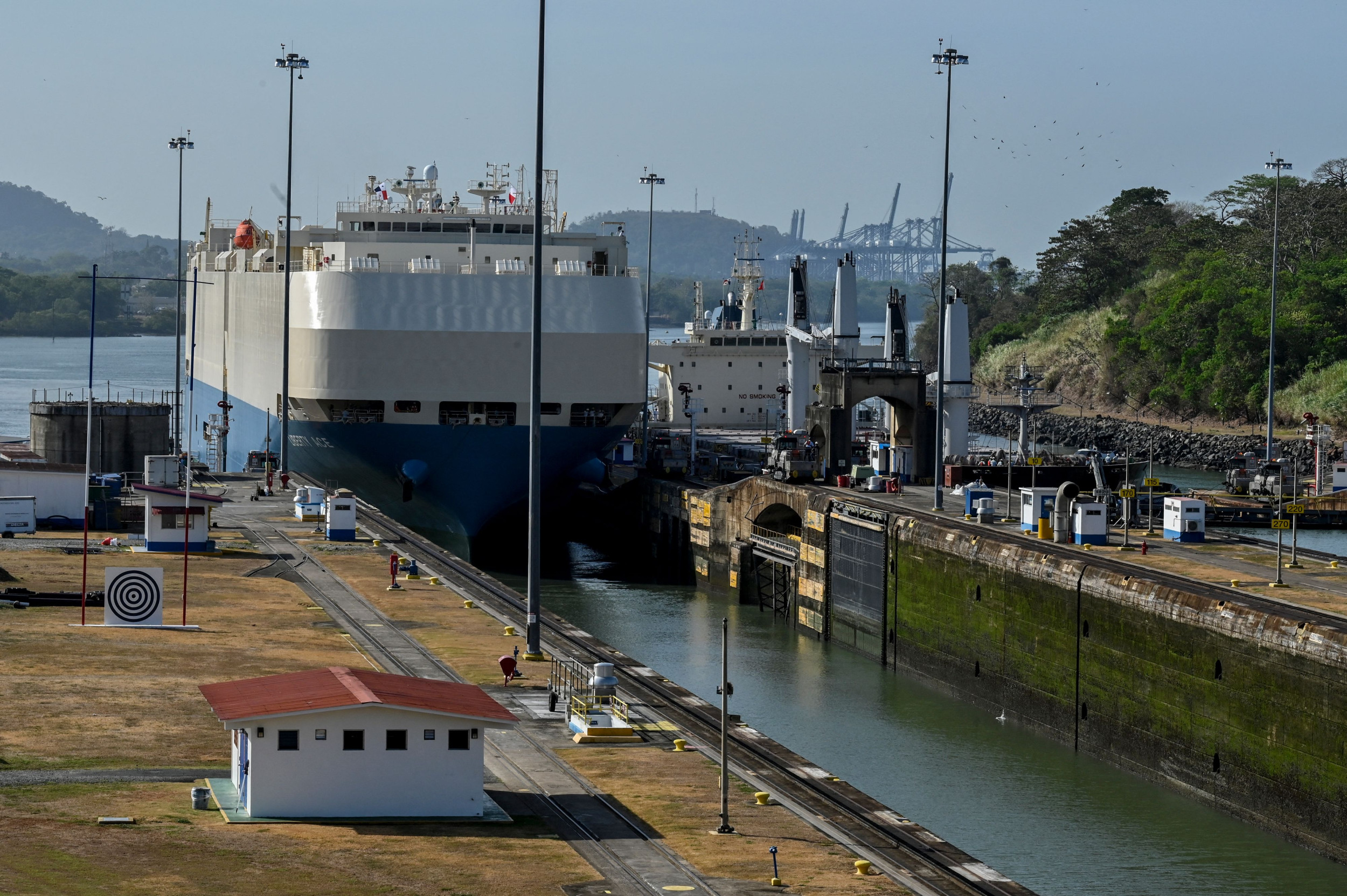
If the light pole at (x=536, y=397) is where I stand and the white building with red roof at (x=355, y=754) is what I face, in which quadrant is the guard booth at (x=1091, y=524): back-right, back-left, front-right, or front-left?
back-left

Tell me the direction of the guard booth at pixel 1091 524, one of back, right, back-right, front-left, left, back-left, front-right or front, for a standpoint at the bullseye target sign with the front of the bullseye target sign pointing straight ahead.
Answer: left

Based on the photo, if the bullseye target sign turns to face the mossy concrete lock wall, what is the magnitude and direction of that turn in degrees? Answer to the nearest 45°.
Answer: approximately 45° to its left

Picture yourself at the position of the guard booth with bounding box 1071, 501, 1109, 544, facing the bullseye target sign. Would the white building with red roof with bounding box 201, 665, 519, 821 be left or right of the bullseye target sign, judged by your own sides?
left

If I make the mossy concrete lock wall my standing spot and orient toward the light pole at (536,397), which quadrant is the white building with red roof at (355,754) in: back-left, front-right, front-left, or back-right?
front-left

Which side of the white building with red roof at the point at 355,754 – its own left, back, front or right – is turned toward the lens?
left

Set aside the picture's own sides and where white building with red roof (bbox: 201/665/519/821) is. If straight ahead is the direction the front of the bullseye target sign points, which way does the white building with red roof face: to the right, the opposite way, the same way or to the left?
to the right

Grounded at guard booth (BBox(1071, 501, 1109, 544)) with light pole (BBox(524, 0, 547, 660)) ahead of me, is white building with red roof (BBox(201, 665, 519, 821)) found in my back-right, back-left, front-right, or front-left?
front-left

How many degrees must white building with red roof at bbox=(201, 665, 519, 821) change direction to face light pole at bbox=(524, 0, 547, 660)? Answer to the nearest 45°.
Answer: approximately 90° to its right

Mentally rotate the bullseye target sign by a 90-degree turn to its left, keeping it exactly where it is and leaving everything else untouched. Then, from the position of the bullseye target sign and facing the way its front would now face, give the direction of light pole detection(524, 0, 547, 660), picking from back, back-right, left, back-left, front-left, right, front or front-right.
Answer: front-right

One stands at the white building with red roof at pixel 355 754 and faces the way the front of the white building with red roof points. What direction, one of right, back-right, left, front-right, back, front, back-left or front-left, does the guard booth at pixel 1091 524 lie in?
back-right

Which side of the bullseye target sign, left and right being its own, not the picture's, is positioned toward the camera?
front

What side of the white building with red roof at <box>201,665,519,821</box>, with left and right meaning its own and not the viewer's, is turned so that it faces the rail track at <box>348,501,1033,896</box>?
back
